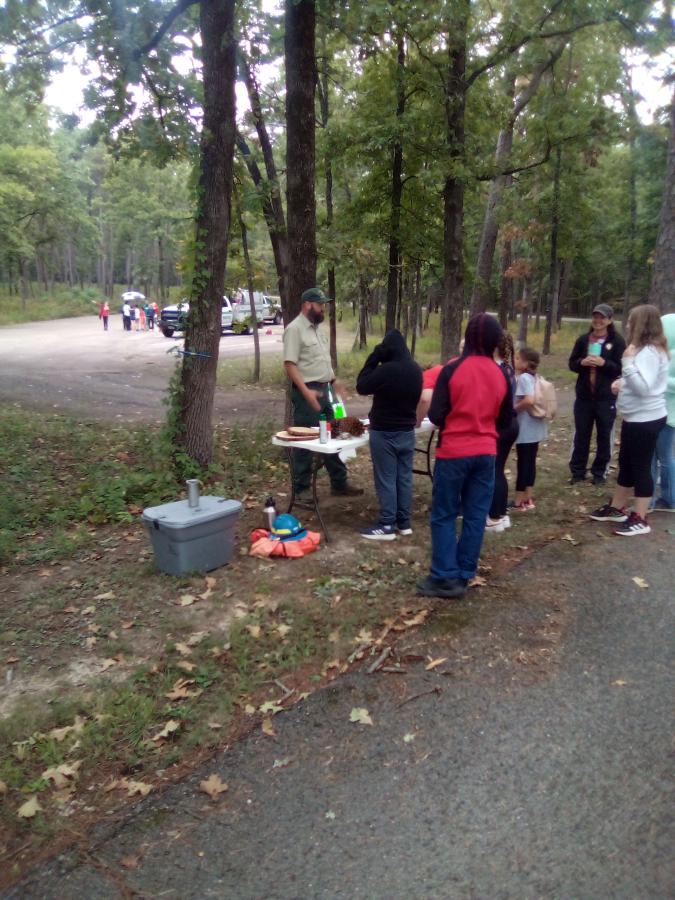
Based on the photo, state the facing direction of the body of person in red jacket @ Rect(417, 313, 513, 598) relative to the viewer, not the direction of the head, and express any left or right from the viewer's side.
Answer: facing away from the viewer and to the left of the viewer

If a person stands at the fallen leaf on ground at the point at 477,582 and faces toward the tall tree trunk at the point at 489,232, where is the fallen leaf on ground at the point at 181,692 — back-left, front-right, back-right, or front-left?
back-left

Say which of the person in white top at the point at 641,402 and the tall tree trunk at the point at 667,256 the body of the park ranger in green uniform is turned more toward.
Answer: the person in white top

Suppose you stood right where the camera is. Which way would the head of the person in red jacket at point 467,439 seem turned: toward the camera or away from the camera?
away from the camera

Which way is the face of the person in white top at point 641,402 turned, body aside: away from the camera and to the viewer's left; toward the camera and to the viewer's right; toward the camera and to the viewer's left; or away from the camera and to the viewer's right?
away from the camera and to the viewer's left

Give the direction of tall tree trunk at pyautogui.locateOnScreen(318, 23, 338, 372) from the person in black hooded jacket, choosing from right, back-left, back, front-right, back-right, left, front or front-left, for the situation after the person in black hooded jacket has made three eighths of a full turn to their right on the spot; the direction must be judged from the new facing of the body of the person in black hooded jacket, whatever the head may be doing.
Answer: left

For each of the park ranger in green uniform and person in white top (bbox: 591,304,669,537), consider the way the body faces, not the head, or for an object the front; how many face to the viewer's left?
1

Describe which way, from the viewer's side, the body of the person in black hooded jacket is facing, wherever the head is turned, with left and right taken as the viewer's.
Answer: facing away from the viewer and to the left of the viewer

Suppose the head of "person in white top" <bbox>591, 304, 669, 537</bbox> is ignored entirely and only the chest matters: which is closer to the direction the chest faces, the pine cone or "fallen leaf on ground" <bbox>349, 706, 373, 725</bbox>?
the pine cone

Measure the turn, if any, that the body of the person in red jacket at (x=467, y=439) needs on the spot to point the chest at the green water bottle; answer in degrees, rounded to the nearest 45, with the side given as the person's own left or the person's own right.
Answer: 0° — they already face it

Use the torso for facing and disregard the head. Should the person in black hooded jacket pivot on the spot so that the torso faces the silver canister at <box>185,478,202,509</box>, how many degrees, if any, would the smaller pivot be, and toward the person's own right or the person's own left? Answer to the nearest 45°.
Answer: approximately 90° to the person's own left

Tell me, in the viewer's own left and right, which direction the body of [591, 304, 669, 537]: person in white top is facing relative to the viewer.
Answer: facing to the left of the viewer

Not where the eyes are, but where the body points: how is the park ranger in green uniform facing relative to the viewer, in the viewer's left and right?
facing the viewer and to the right of the viewer

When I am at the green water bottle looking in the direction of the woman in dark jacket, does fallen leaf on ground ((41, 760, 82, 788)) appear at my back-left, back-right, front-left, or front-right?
back-right

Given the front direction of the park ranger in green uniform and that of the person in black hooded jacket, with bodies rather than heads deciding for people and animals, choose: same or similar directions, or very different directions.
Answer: very different directions
